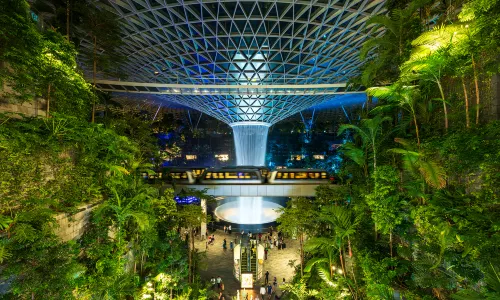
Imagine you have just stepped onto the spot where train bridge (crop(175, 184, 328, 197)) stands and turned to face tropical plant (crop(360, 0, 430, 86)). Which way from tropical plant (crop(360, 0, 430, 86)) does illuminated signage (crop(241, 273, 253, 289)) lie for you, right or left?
right

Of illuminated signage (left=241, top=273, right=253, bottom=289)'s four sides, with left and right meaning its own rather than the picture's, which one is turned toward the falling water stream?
back

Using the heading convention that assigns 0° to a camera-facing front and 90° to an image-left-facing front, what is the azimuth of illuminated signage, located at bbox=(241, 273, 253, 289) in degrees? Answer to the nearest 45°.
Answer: approximately 0°

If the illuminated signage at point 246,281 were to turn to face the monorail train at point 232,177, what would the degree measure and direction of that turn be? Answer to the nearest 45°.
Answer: approximately 180°

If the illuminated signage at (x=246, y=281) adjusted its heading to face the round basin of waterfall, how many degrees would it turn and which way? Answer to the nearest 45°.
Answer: approximately 180°

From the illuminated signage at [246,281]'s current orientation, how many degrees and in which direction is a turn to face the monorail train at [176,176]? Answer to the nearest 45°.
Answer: approximately 135° to its right

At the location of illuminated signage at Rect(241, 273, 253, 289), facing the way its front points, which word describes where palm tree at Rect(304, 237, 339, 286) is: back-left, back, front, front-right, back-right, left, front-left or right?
front-left

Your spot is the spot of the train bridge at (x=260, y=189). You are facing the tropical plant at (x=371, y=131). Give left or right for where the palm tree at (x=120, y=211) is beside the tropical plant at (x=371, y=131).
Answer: right
